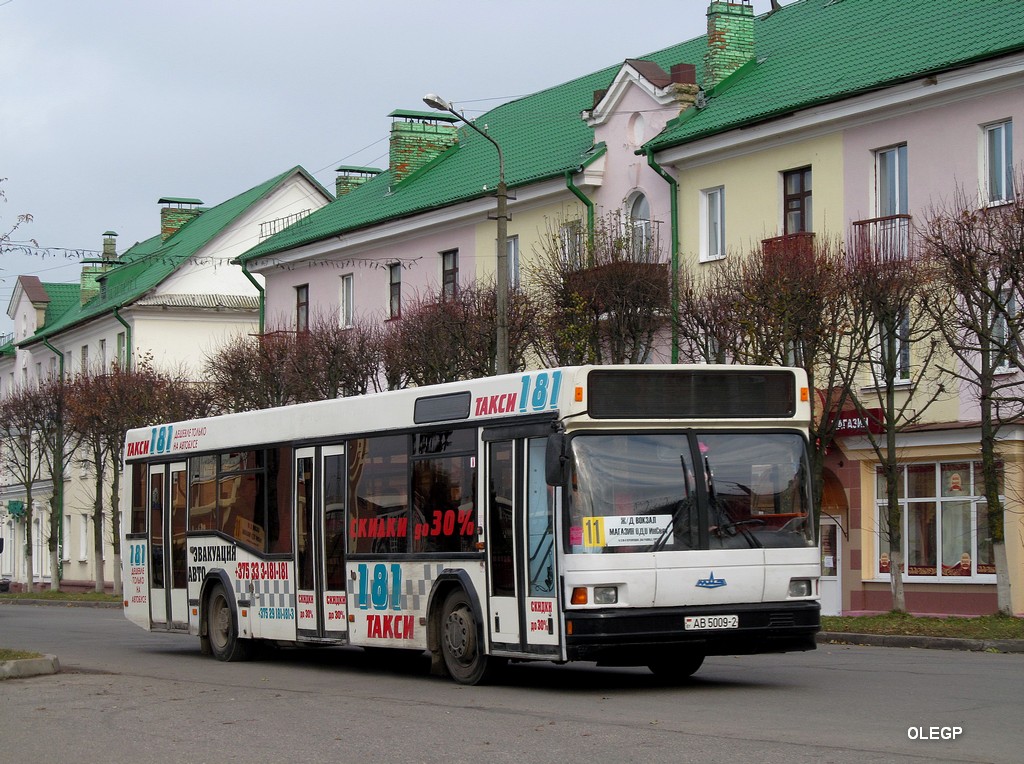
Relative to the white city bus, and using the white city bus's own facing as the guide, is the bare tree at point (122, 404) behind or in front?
behind

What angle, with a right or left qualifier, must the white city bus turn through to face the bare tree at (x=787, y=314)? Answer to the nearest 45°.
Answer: approximately 135° to its left

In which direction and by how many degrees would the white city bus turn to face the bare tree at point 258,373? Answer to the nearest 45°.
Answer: approximately 135° to its left

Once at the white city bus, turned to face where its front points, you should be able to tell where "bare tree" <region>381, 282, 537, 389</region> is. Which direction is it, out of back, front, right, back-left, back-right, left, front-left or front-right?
back-left

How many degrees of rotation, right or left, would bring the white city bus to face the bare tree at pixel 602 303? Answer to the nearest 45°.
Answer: approximately 135° to its left

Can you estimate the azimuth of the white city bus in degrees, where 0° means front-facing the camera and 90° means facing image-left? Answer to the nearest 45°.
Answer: approximately 315°
